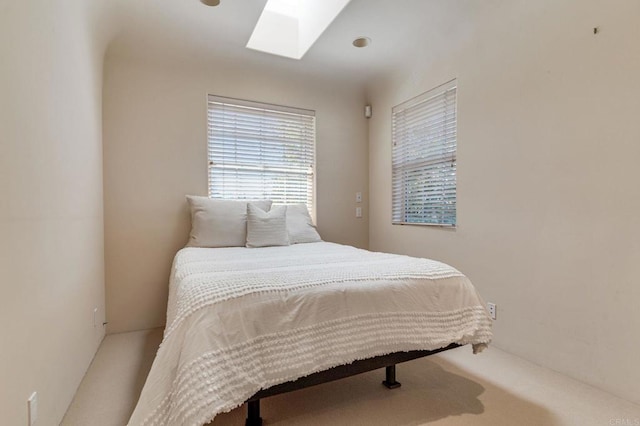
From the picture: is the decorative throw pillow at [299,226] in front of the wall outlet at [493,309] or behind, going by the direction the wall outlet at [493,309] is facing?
in front

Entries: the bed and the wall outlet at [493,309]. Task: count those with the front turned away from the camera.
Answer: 0

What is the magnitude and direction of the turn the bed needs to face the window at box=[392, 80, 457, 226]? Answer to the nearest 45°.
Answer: approximately 90° to its left

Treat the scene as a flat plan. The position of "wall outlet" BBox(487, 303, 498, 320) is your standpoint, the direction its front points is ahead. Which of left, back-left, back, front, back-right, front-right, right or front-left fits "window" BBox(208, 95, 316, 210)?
front-right

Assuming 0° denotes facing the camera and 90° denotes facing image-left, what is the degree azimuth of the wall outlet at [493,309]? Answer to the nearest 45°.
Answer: approximately 45°

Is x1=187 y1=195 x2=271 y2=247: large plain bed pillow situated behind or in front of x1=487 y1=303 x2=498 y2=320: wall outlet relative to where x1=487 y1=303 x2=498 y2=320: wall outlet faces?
in front

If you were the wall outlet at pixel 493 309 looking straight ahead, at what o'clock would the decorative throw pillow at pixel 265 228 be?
The decorative throw pillow is roughly at 1 o'clock from the wall outlet.

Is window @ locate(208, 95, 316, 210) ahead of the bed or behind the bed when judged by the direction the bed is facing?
behind
